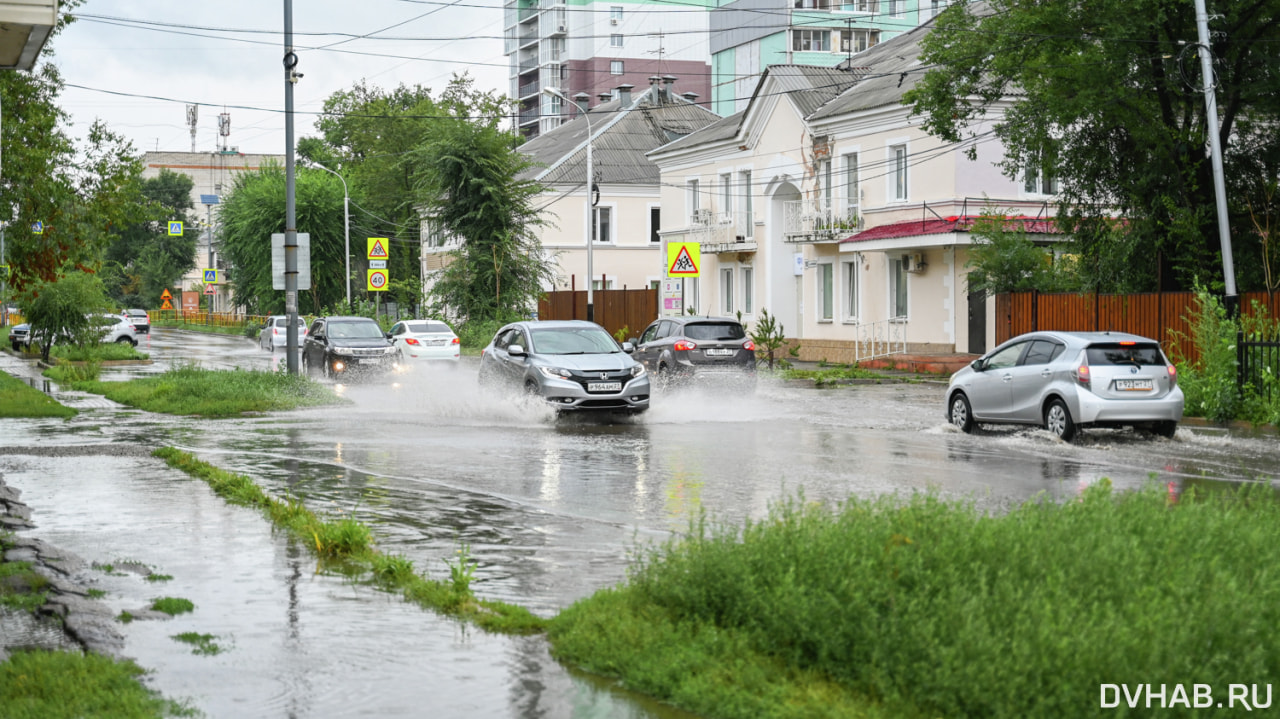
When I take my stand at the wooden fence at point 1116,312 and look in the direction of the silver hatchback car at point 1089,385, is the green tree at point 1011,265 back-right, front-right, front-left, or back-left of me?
back-right

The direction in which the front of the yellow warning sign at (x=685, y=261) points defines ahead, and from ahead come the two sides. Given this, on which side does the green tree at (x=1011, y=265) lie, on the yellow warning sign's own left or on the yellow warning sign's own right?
on the yellow warning sign's own left

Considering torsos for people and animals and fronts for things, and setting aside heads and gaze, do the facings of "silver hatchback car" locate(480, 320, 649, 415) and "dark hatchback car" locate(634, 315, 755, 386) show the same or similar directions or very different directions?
very different directions

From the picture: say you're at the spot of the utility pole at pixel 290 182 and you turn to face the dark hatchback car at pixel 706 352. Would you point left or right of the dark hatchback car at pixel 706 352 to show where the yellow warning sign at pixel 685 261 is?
left

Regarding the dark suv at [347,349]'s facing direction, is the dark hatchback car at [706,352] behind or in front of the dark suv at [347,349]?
in front

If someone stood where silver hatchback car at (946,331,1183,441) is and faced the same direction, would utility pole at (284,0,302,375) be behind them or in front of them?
in front

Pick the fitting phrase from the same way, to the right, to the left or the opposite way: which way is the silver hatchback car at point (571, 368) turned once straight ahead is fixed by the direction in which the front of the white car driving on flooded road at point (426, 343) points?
the opposite way

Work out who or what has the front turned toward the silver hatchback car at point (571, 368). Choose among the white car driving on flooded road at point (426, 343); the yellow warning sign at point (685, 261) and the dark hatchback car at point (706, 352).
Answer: the yellow warning sign
